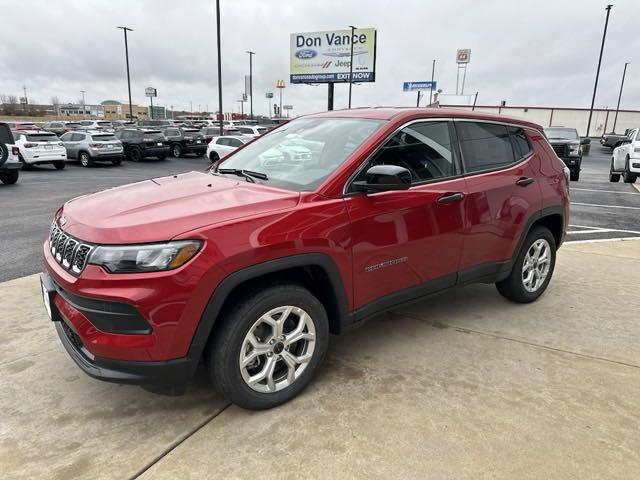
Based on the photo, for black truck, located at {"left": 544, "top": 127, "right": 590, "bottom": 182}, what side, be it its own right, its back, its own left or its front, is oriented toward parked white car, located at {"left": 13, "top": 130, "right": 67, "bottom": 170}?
right

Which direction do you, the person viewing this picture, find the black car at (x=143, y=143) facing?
facing away from the viewer and to the left of the viewer

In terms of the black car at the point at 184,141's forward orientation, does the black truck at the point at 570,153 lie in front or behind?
behind

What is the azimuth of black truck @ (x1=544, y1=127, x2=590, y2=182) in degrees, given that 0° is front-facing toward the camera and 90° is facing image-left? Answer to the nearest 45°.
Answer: approximately 0°

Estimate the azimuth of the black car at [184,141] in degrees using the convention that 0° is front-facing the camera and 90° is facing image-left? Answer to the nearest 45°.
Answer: approximately 135°

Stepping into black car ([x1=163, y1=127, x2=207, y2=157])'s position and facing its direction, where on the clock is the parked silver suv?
The parked silver suv is roughly at 9 o'clock from the black car.

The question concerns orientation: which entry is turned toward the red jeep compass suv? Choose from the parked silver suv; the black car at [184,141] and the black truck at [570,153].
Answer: the black truck at [570,153]

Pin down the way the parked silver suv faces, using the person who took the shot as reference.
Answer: facing away from the viewer and to the left of the viewer

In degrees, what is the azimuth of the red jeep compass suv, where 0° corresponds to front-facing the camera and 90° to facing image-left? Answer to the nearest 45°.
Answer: approximately 45°

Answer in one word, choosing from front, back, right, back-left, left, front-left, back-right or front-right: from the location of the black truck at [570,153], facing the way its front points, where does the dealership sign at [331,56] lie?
back-right
